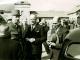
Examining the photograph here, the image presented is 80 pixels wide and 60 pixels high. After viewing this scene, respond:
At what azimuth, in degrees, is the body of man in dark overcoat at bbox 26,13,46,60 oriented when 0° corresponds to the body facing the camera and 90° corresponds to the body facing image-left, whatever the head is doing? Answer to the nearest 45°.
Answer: approximately 45°
